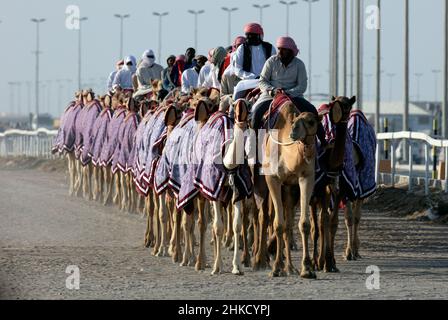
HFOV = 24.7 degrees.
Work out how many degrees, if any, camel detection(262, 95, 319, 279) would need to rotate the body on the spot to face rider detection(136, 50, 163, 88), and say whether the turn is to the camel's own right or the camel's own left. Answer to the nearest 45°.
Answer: approximately 180°

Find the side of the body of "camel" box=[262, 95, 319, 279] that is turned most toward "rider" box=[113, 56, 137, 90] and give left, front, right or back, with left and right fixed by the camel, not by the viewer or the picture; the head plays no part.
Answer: back

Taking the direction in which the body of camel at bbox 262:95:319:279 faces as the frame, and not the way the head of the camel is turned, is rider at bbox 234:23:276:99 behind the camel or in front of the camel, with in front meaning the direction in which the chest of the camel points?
behind

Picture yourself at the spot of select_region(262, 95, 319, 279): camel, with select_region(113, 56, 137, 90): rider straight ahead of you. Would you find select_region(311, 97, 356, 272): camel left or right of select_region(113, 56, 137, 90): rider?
right

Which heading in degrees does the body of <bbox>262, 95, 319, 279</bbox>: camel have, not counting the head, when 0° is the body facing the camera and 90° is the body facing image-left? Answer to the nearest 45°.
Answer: approximately 0°

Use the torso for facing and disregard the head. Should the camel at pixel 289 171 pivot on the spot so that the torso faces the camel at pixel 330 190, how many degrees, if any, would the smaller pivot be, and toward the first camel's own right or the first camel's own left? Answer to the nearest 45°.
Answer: approximately 135° to the first camel's own left
